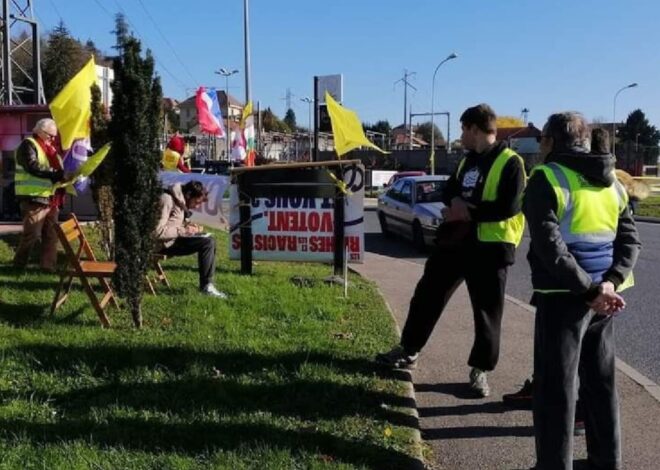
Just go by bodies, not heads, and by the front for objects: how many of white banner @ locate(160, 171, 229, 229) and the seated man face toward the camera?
1

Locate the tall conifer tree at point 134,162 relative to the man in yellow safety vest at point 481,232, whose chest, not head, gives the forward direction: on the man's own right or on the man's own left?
on the man's own right

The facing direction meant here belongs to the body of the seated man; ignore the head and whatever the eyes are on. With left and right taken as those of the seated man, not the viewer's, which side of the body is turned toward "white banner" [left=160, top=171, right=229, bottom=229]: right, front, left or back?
left

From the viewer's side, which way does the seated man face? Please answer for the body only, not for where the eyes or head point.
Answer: to the viewer's right

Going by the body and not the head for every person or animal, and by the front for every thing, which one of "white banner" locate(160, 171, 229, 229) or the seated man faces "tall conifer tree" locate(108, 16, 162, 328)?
the white banner

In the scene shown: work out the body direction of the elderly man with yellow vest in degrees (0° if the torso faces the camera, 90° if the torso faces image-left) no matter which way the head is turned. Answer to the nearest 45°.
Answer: approximately 270°

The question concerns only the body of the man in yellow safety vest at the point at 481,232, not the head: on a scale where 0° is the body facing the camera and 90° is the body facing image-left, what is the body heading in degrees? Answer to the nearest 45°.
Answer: approximately 45°

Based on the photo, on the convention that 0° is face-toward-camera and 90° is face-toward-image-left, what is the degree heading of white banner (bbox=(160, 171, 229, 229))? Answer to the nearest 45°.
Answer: approximately 0°
